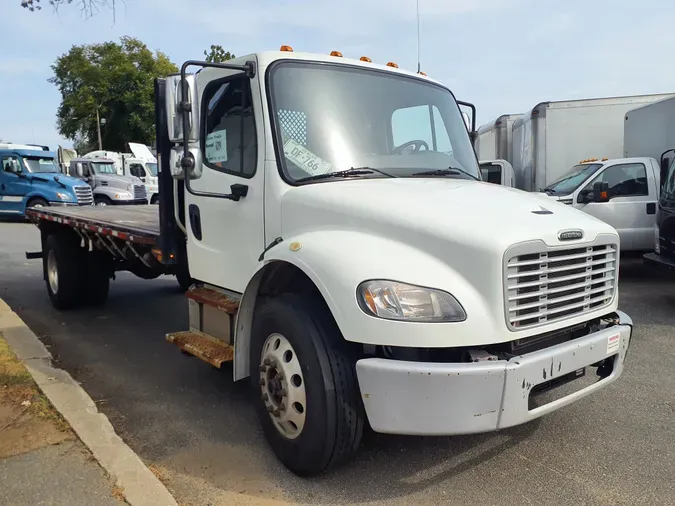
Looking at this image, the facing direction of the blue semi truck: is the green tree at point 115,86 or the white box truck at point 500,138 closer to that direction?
the white box truck

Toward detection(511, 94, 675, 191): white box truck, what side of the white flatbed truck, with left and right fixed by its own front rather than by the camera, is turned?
left

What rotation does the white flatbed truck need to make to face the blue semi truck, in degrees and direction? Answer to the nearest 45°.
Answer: approximately 180°

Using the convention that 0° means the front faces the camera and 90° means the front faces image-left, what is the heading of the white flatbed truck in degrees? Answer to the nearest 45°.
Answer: approximately 315°

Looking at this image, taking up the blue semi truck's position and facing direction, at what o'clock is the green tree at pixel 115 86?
The green tree is roughly at 8 o'clock from the blue semi truck.
